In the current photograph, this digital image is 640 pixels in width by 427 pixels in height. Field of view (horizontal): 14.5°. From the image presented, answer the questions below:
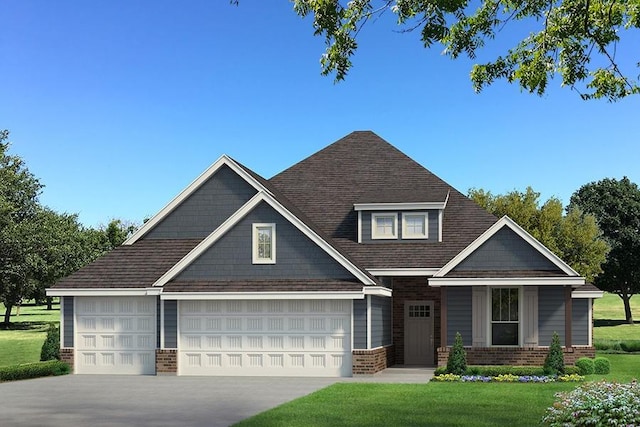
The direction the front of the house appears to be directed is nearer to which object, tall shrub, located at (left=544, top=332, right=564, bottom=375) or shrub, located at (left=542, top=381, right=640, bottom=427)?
the shrub

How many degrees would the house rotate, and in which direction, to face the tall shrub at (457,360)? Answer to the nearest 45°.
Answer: approximately 45° to its left

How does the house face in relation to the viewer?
toward the camera

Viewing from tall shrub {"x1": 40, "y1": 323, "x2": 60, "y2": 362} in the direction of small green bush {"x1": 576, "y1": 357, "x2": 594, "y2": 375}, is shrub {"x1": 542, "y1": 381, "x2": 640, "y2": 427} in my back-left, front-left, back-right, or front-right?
front-right

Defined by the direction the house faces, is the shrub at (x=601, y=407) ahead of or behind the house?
ahead

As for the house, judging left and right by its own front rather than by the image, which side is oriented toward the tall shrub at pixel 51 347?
right
